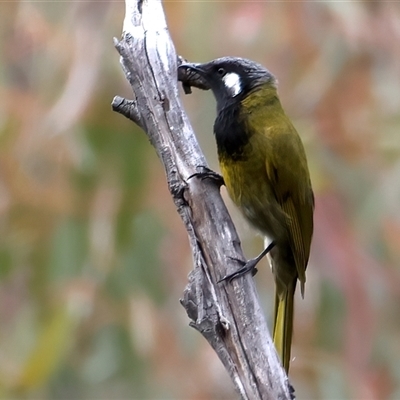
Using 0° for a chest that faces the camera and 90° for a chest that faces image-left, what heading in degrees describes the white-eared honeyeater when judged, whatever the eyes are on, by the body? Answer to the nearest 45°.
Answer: approximately 90°
